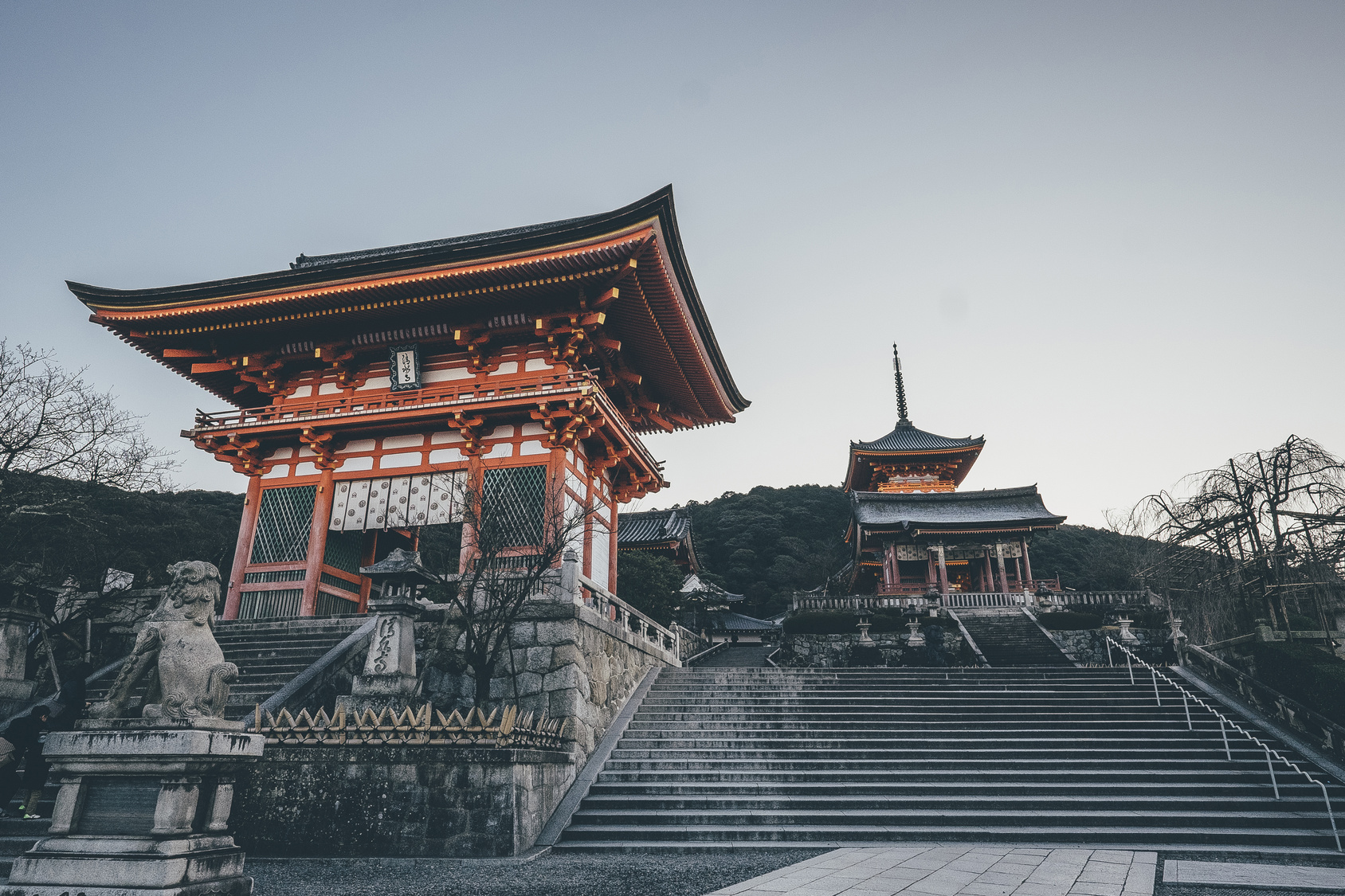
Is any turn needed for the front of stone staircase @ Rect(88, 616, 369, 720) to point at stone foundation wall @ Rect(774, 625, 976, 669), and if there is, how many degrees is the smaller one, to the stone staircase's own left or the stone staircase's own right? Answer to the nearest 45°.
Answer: approximately 90° to the stone staircase's own left

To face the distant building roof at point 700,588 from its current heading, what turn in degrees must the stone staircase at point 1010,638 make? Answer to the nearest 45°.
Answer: approximately 135° to its right

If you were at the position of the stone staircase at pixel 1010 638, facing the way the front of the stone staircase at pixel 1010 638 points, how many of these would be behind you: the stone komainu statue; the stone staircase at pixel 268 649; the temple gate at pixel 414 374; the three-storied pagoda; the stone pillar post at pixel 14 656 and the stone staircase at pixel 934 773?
1

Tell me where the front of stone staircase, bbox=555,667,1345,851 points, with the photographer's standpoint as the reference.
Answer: facing the viewer

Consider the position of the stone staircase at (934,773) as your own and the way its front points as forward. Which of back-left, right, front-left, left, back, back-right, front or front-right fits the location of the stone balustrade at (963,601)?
back

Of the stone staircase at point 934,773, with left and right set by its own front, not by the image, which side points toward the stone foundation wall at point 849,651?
back

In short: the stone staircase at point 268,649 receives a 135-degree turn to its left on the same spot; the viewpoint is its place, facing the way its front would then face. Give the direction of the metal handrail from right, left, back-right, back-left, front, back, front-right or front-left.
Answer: right

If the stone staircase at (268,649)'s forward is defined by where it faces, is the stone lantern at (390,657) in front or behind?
in front

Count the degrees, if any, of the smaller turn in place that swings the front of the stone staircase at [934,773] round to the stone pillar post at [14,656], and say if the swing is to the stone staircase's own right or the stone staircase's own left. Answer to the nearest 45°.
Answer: approximately 90° to the stone staircase's own right

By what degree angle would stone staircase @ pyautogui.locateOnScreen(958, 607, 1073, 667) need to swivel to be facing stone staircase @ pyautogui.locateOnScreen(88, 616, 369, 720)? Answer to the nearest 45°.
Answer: approximately 45° to its right

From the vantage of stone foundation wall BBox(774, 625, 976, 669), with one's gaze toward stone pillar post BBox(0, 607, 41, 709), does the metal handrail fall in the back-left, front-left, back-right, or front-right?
front-left

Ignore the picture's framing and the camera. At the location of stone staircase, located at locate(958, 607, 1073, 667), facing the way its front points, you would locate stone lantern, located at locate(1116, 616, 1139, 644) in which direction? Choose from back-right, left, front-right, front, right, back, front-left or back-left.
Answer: left

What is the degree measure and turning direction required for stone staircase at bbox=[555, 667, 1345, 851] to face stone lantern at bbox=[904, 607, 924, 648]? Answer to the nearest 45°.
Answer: approximately 180°

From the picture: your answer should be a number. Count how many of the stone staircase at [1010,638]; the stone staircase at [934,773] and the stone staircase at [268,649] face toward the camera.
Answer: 3

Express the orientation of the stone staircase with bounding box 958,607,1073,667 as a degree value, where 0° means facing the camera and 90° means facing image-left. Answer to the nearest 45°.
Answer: approximately 0°

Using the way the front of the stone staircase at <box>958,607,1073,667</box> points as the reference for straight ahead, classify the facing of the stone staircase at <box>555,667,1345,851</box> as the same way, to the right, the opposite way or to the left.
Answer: the same way

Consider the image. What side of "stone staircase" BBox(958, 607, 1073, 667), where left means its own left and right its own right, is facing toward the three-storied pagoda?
back

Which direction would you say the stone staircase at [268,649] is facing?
toward the camera

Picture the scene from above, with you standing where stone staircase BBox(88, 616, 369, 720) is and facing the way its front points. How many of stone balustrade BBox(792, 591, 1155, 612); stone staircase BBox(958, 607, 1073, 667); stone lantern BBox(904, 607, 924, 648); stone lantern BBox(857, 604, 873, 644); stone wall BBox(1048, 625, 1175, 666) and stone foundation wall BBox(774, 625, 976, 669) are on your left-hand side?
6
